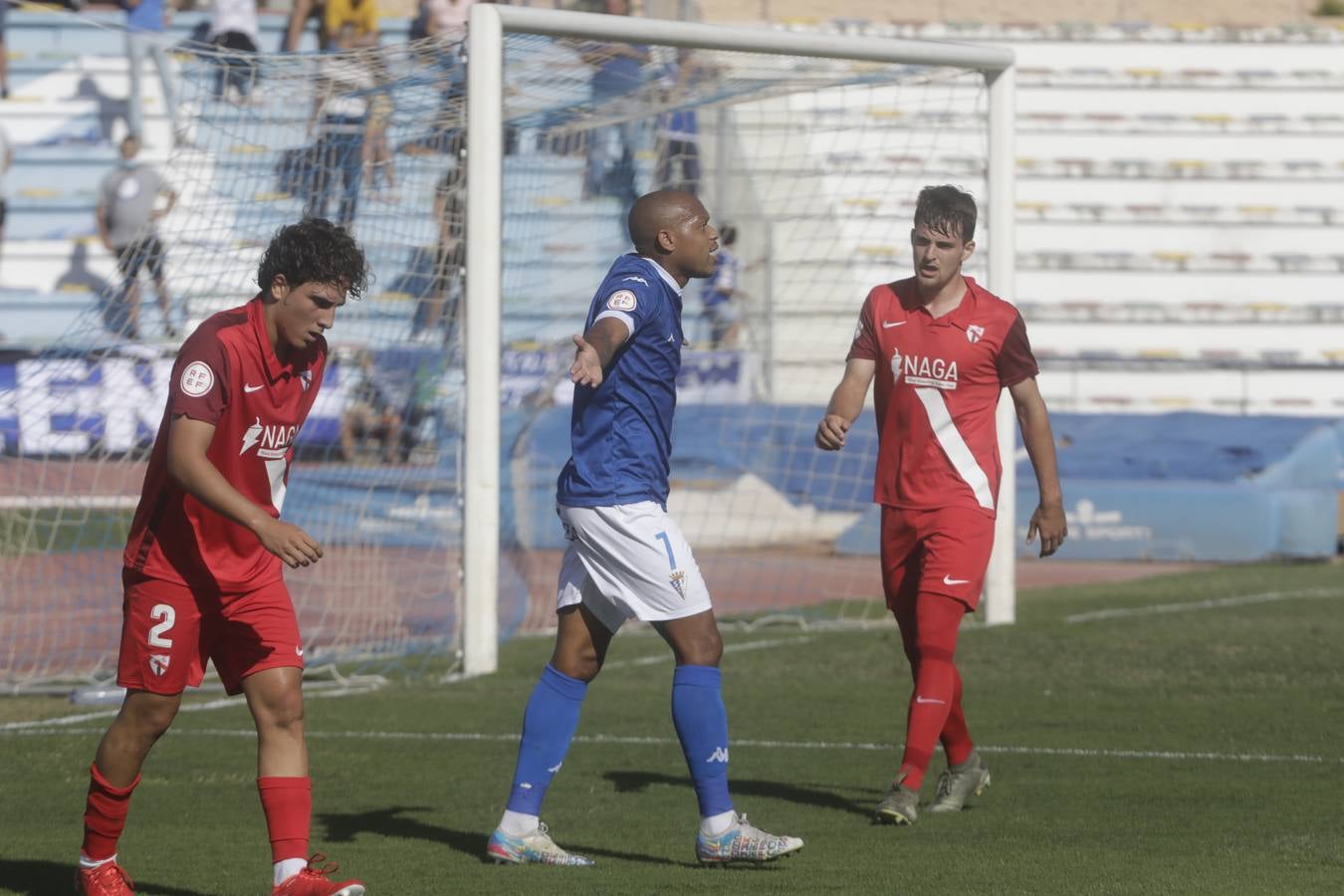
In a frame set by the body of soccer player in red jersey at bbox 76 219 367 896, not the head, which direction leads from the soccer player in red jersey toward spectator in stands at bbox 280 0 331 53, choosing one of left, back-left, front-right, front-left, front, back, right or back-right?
back-left

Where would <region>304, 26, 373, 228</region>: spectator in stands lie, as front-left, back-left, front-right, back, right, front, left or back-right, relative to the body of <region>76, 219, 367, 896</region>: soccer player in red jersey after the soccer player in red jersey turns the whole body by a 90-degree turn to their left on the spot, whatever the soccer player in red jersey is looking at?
front-left

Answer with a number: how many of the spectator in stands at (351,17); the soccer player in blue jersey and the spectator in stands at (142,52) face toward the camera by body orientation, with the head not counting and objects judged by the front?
2

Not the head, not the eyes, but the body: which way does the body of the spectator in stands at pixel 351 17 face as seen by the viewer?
toward the camera

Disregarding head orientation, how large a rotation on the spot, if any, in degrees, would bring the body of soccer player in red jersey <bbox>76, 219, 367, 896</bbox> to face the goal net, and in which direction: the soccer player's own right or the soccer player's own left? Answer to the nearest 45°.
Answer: approximately 135° to the soccer player's own left

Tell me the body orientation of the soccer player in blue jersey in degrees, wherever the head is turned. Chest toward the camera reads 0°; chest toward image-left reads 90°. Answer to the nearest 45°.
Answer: approximately 270°

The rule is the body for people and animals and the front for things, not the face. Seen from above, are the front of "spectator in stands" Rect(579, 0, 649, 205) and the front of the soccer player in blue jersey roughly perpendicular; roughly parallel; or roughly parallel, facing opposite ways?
roughly perpendicular

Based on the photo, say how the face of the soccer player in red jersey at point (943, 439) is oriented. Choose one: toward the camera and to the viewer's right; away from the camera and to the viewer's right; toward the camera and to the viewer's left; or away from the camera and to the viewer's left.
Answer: toward the camera and to the viewer's left

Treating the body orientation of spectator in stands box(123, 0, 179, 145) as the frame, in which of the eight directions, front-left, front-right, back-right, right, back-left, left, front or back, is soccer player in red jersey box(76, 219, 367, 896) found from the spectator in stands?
front

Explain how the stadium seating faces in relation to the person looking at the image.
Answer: facing the viewer

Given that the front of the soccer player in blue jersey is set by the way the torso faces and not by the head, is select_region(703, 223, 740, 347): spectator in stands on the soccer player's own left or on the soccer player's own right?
on the soccer player's own left

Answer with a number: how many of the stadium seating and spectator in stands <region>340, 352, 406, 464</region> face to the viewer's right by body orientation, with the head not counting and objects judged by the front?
0

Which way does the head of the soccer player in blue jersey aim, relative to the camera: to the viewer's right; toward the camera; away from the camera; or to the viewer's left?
to the viewer's right
